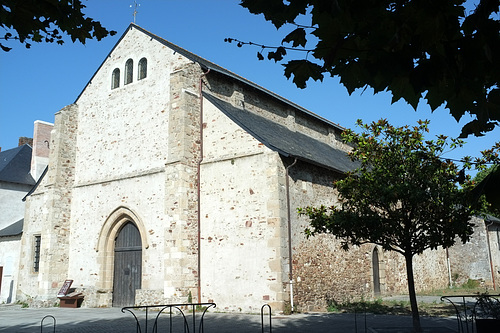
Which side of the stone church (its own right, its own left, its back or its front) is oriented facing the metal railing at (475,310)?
left

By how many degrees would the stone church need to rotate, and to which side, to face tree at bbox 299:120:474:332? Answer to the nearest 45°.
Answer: approximately 90° to its left

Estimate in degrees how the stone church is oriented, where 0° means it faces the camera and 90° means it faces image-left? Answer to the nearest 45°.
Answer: approximately 45°

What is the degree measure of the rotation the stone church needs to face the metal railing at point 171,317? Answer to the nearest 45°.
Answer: approximately 45° to its left

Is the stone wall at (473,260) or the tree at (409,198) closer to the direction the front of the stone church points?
the tree

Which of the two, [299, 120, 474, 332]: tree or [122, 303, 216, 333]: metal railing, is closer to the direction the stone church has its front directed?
the metal railing
